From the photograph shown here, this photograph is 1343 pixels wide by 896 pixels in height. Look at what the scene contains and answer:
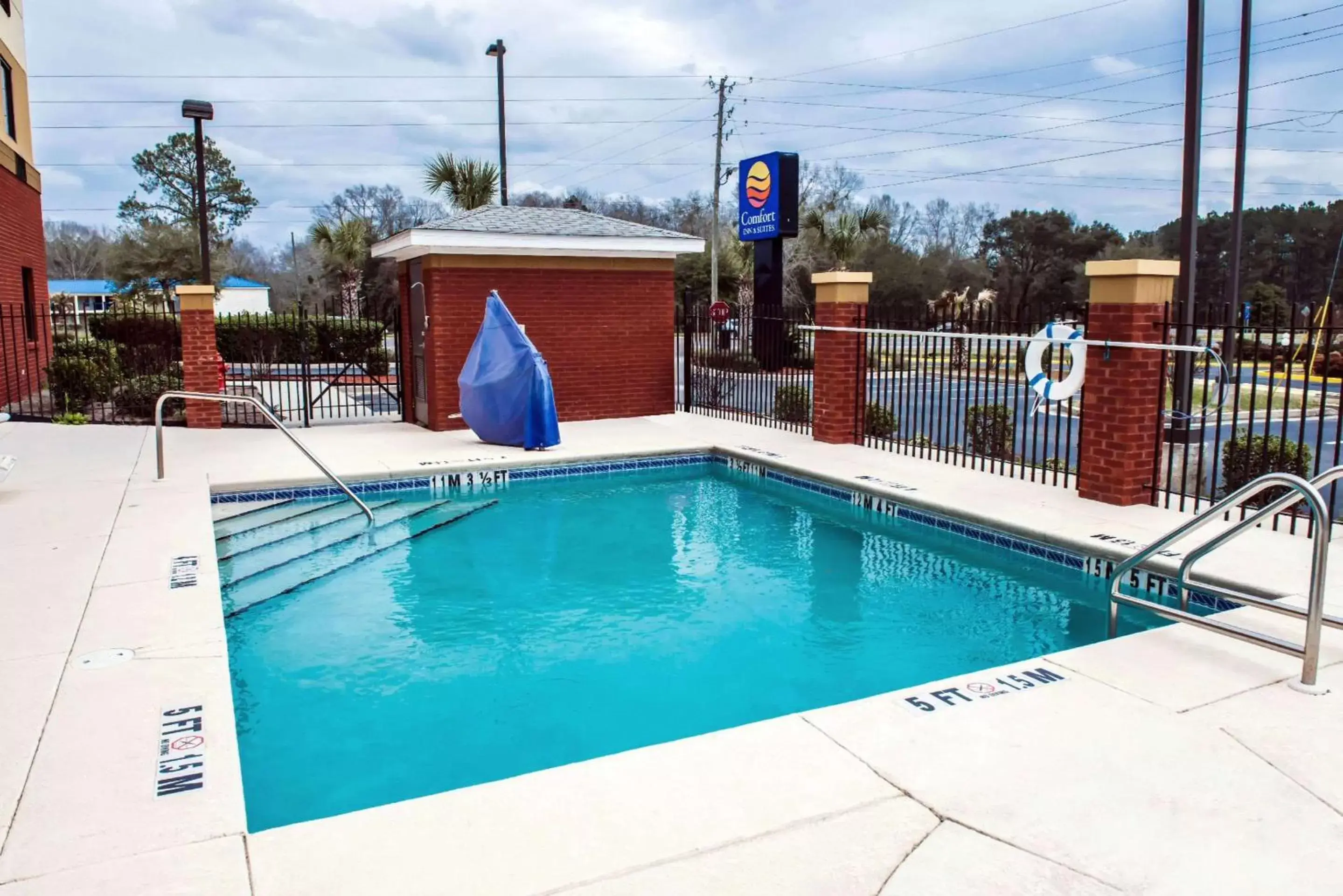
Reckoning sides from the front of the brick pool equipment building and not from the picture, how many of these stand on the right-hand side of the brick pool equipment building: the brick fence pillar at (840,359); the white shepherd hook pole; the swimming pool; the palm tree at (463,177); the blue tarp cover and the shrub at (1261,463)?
1

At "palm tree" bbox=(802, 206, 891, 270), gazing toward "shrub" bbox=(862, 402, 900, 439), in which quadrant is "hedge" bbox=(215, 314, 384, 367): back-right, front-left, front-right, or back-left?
front-right

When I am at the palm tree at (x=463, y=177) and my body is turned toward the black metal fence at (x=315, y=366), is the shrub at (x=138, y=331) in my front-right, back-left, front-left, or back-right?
front-right

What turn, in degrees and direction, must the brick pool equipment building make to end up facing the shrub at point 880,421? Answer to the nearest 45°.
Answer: approximately 135° to its left

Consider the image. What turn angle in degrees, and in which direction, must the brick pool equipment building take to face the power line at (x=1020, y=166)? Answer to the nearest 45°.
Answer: approximately 135° to its right

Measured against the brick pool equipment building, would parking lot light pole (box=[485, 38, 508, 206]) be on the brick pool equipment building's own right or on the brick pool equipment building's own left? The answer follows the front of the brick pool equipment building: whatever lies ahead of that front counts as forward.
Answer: on the brick pool equipment building's own right

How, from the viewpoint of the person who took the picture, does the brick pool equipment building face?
facing to the left of the viewer

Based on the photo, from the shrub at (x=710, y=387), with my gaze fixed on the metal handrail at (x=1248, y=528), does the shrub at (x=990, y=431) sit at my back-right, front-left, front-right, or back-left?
front-left

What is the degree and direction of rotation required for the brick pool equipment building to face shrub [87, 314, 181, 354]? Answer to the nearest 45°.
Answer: approximately 45° to its right

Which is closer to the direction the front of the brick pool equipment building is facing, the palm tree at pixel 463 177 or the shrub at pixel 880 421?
the palm tree

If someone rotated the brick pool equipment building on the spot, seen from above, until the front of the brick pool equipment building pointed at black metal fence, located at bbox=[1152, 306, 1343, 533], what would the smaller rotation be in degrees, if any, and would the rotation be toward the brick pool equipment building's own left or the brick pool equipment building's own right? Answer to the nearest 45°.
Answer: approximately 135° to the brick pool equipment building's own left
